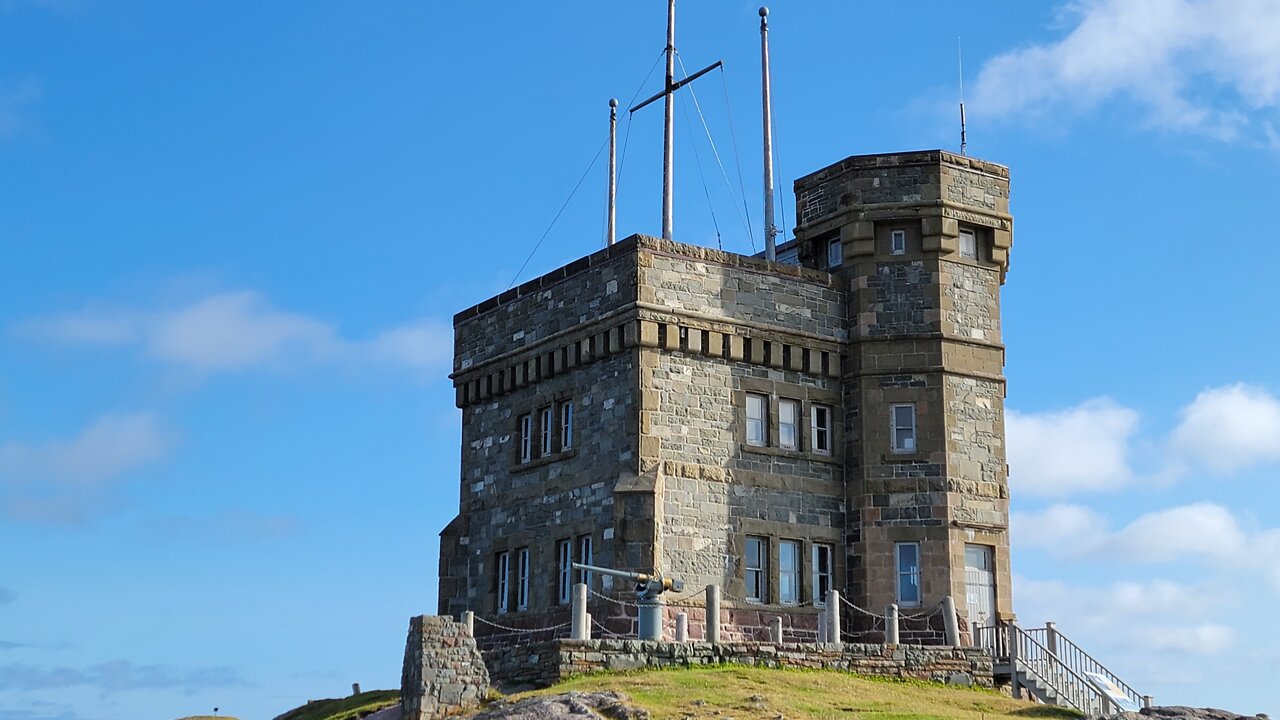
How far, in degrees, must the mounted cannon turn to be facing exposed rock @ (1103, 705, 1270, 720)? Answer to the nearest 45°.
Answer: approximately 180°

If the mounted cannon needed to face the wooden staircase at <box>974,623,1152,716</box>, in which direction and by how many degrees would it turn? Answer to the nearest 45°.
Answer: approximately 180°

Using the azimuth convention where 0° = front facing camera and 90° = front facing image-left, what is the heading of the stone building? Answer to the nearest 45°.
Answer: approximately 315°

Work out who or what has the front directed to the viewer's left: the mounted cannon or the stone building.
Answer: the mounted cannon

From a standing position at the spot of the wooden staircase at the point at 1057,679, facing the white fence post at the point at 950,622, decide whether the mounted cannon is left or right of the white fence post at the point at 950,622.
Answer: left

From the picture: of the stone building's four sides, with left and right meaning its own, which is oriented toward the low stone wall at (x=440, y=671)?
right

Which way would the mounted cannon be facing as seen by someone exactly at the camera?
facing to the left of the viewer

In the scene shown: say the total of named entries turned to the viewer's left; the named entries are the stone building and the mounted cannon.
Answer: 1

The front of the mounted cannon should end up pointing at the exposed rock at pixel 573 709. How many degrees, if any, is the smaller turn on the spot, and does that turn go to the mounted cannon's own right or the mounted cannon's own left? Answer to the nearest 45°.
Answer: approximately 90° to the mounted cannon's own left
